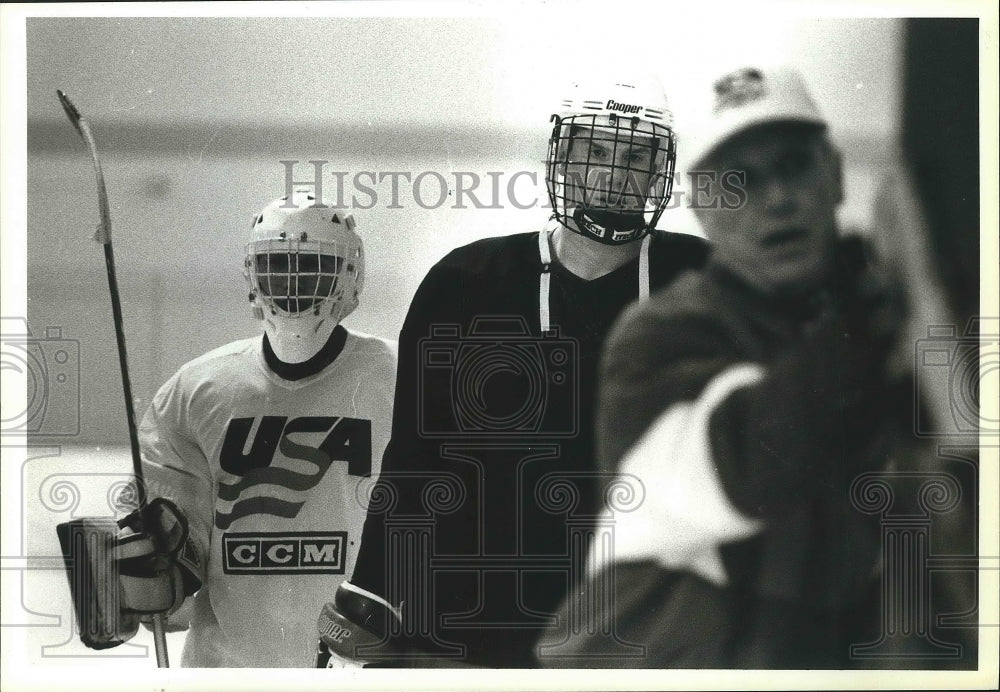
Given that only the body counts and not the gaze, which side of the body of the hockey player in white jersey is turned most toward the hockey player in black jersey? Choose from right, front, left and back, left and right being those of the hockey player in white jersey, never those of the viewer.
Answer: left

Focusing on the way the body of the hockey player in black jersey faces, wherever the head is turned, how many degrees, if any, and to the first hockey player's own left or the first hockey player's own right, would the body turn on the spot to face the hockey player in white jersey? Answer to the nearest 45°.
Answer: approximately 90° to the first hockey player's own right

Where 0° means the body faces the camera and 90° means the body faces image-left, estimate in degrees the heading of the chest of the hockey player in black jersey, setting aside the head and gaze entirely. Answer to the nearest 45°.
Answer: approximately 0°

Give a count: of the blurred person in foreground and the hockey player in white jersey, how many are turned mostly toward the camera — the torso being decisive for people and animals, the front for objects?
2

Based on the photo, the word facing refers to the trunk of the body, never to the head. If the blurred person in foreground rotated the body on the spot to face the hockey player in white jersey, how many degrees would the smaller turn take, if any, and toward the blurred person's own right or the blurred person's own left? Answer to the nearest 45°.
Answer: approximately 90° to the blurred person's own right

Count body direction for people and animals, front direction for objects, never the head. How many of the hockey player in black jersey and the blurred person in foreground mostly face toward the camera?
2
